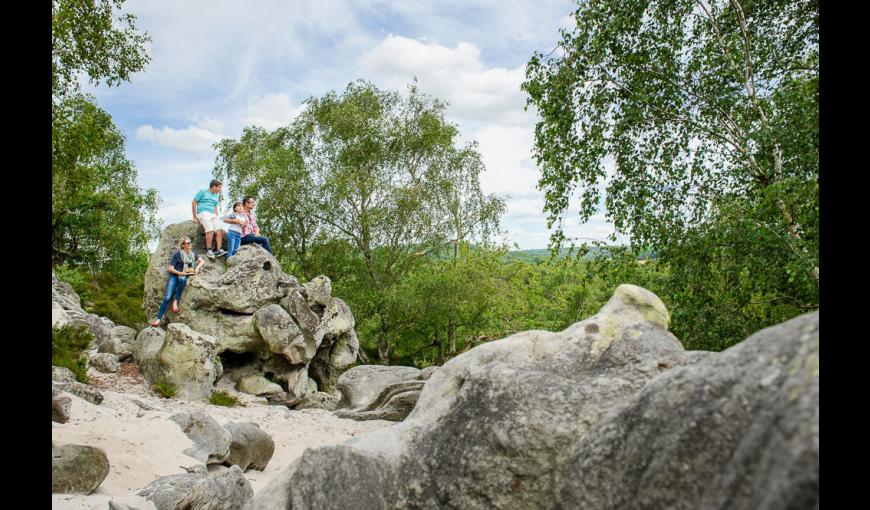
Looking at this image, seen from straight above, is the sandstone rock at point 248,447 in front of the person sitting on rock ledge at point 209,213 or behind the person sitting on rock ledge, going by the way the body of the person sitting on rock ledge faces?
in front

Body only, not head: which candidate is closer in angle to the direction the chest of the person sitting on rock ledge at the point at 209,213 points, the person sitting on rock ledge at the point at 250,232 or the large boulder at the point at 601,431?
the large boulder

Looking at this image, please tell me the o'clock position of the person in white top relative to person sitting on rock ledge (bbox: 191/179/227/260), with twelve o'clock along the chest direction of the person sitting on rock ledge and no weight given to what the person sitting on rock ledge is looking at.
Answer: The person in white top is roughly at 9 o'clock from the person sitting on rock ledge.

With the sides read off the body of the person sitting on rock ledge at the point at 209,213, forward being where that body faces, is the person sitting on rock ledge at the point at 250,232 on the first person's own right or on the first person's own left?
on the first person's own left

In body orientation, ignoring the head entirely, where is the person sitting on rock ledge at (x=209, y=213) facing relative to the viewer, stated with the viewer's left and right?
facing the viewer and to the right of the viewer

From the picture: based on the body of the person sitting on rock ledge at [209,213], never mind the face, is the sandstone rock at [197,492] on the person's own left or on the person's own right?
on the person's own right

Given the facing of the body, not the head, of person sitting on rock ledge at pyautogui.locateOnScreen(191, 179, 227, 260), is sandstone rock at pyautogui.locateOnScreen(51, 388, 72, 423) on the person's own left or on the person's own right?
on the person's own right

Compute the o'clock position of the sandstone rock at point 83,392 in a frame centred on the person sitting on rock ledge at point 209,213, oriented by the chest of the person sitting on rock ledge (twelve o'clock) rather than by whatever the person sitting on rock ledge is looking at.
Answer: The sandstone rock is roughly at 2 o'clock from the person sitting on rock ledge.

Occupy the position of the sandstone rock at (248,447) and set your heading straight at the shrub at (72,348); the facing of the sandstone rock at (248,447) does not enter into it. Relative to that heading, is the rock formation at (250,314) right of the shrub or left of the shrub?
right

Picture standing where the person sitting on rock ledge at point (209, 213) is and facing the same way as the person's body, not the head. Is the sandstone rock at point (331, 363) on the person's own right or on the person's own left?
on the person's own left

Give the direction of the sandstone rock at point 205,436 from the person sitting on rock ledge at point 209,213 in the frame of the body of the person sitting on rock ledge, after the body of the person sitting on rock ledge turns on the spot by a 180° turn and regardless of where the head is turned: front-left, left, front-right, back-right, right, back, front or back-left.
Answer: back-left
